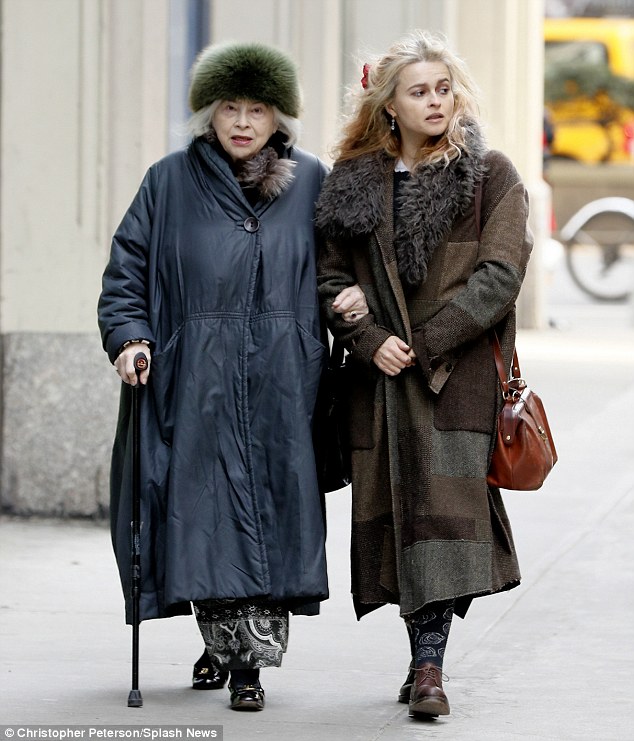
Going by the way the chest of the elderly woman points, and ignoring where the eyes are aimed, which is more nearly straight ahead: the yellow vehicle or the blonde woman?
the blonde woman

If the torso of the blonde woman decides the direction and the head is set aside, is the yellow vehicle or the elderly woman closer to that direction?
the elderly woman

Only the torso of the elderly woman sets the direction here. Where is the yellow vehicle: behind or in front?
behind

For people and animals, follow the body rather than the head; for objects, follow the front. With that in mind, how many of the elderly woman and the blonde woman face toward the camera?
2

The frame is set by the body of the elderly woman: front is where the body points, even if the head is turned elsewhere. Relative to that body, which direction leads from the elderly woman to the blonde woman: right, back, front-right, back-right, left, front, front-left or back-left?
left

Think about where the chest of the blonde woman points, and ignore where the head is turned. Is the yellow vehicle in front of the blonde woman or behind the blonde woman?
behind

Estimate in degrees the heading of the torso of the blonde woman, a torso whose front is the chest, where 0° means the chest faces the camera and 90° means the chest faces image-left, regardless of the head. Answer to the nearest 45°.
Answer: approximately 0°

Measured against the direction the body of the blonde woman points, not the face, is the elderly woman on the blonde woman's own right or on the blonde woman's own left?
on the blonde woman's own right
